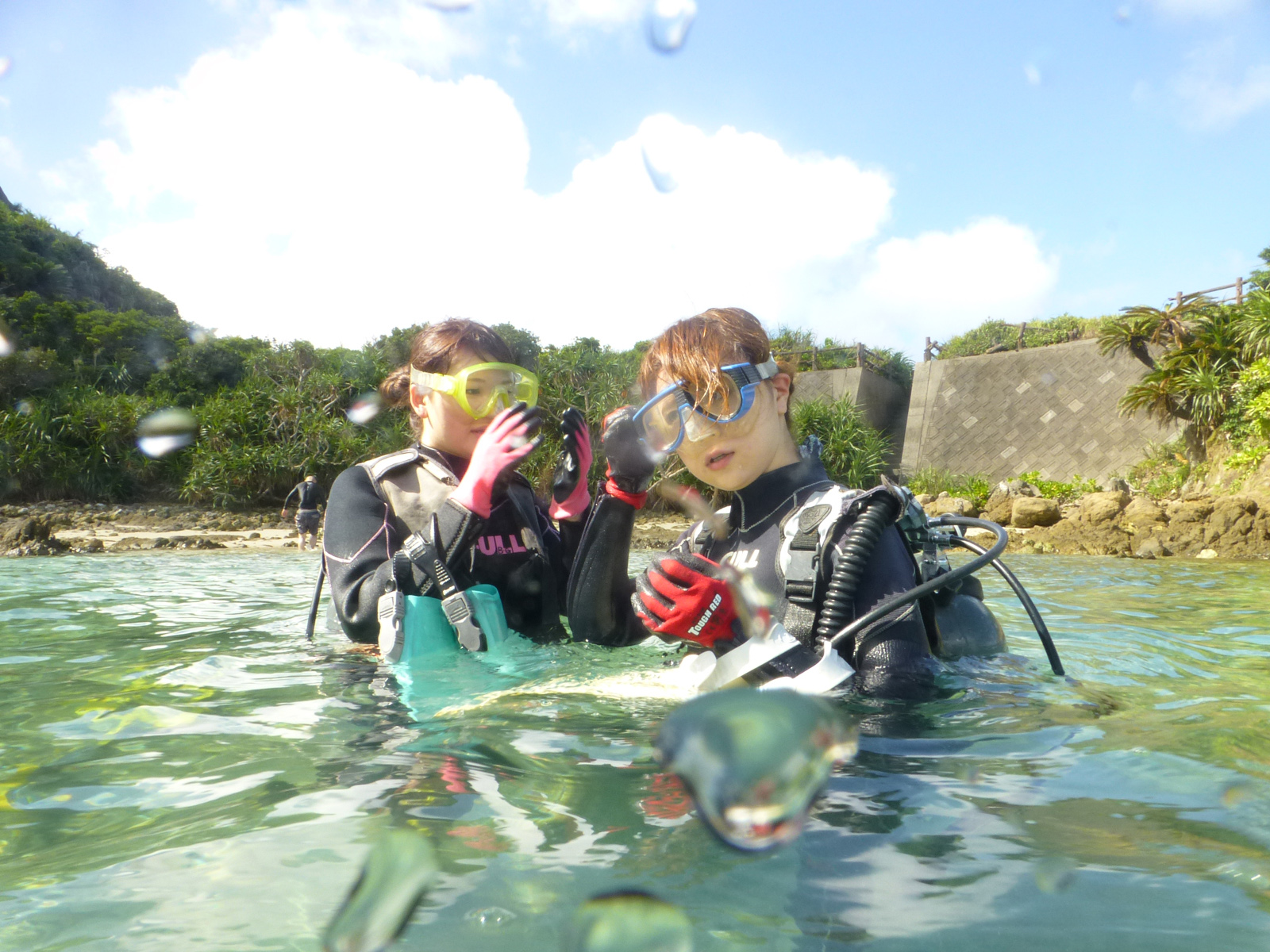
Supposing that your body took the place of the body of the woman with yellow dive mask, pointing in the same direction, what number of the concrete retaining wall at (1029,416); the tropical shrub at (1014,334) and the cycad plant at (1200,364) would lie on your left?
3

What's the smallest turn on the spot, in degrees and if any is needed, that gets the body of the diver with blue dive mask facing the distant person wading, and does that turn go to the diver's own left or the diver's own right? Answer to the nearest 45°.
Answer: approximately 90° to the diver's own right

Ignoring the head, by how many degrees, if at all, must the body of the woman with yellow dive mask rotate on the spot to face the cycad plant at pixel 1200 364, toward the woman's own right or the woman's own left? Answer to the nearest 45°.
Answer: approximately 90° to the woman's own left

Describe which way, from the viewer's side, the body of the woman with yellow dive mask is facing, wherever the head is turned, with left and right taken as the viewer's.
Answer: facing the viewer and to the right of the viewer

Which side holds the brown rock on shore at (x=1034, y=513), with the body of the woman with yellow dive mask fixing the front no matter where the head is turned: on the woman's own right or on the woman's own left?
on the woman's own left

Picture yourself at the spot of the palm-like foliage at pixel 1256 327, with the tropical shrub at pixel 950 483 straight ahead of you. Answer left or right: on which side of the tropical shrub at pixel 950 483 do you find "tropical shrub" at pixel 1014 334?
right

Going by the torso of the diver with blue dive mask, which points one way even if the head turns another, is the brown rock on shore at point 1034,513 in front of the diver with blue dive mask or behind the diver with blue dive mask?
behind

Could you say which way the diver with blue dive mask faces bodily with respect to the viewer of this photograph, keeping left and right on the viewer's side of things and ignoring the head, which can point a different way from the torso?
facing the viewer and to the left of the viewer

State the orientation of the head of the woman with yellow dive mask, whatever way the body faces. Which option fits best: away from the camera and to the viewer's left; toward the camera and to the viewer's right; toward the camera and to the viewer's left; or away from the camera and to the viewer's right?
toward the camera and to the viewer's right

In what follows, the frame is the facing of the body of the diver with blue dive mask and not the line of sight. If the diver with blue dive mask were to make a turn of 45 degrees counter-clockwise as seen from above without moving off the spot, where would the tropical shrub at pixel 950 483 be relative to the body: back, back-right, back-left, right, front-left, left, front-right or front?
back

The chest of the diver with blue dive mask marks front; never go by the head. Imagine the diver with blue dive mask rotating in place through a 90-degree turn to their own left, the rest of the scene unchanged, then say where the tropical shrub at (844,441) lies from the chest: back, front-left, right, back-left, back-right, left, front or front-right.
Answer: back-left

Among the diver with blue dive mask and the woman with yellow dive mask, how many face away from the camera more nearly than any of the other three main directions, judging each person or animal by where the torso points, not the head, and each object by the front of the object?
0
